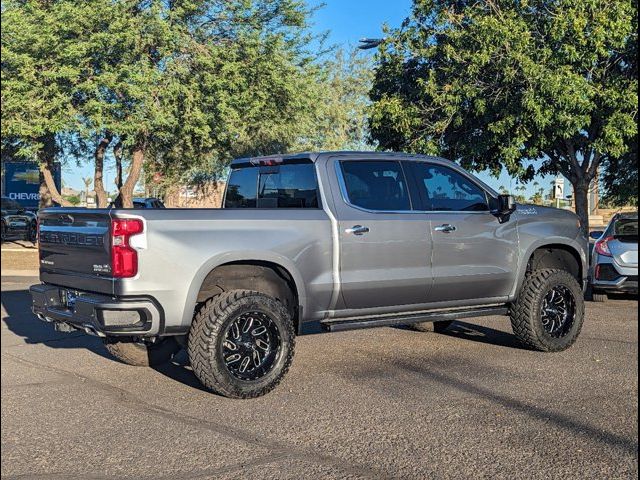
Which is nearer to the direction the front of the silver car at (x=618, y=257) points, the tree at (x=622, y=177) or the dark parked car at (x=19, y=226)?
the tree

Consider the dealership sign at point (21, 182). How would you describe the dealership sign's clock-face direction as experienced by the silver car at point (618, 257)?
The dealership sign is roughly at 10 o'clock from the silver car.

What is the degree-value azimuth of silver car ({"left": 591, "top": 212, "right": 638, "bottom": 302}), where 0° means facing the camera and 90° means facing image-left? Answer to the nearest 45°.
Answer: approximately 180°

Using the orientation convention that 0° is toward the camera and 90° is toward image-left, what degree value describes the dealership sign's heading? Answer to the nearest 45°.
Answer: approximately 0°

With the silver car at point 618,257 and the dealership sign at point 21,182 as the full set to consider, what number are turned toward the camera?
1

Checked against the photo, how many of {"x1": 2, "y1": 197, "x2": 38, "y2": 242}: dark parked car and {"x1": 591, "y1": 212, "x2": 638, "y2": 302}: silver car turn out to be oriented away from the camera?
1
